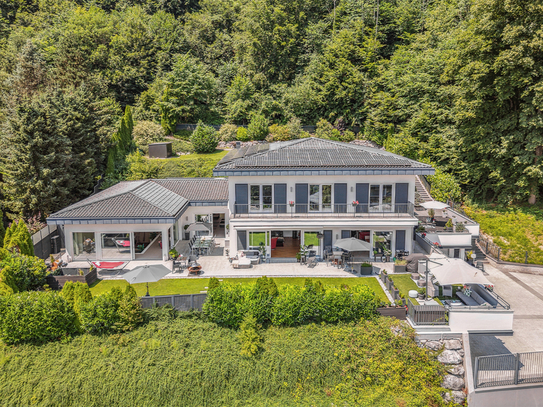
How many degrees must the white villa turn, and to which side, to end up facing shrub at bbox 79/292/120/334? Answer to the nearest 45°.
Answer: approximately 45° to its right

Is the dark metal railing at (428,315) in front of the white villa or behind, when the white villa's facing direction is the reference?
in front

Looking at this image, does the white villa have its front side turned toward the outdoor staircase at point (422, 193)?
no

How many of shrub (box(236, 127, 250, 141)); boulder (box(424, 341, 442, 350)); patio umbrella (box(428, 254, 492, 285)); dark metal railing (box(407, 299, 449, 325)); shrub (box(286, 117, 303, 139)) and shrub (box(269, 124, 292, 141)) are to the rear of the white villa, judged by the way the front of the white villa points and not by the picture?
3

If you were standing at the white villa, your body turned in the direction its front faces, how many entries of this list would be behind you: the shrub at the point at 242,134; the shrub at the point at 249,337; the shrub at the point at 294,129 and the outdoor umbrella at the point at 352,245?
2

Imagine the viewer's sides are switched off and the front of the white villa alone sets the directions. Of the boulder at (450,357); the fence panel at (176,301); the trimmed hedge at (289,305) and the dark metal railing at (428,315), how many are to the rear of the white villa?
0

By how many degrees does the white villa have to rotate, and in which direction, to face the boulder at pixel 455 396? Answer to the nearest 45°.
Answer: approximately 45° to its left

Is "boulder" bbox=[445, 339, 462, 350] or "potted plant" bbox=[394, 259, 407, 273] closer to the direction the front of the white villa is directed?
the boulder

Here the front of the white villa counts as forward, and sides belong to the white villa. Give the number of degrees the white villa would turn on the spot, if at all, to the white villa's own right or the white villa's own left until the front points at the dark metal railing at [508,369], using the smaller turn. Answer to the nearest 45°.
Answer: approximately 45° to the white villa's own left

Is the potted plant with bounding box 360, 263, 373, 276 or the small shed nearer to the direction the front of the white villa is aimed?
the potted plant

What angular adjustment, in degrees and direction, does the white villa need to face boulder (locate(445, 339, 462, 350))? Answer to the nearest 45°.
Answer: approximately 45° to its left

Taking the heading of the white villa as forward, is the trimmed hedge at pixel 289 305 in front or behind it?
in front

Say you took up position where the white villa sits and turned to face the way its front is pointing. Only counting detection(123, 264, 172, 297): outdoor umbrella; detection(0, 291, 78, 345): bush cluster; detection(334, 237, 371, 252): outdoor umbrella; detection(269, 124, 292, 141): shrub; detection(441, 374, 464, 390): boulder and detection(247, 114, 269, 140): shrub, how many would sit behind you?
2

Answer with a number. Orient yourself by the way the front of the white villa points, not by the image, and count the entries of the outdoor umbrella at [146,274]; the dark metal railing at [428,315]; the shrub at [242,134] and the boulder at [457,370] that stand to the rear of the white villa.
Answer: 1

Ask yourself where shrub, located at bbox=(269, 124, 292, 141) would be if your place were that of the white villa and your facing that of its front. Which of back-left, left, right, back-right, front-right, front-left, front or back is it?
back

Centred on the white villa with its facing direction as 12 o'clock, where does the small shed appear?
The small shed is roughly at 5 o'clock from the white villa.

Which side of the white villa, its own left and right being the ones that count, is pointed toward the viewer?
front
